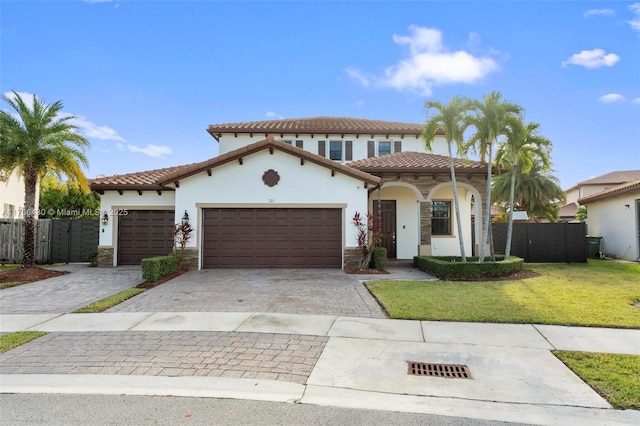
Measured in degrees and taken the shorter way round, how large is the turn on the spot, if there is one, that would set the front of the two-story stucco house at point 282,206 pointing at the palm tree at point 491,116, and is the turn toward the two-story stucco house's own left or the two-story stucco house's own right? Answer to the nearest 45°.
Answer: approximately 90° to the two-story stucco house's own left

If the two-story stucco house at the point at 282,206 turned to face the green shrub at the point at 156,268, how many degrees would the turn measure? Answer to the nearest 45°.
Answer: approximately 45° to its right

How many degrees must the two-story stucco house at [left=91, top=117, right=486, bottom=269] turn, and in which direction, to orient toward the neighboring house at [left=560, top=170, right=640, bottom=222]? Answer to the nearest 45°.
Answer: approximately 135° to its left

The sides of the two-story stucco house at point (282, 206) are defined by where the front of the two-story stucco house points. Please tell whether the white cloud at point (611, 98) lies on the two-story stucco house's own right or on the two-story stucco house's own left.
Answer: on the two-story stucco house's own left

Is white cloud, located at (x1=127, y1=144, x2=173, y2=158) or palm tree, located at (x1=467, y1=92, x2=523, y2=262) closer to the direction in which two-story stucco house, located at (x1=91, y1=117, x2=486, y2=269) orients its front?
the palm tree

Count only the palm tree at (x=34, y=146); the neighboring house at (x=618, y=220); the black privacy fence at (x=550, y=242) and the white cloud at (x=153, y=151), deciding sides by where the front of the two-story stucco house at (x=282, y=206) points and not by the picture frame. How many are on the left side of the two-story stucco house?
2

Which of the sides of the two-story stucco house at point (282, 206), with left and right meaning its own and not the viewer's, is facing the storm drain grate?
front

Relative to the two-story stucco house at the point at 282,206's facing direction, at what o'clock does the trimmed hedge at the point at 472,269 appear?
The trimmed hedge is roughly at 10 o'clock from the two-story stucco house.

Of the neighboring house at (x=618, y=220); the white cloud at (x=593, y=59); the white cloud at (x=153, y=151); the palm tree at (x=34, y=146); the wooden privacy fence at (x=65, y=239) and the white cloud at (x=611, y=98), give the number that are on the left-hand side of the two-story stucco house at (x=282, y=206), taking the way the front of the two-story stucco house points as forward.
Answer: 3

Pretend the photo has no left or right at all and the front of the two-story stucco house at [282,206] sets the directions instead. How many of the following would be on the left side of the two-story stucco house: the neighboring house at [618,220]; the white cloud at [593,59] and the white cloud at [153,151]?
2

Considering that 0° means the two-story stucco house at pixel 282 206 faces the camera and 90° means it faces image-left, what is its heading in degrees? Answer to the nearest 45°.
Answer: approximately 0°

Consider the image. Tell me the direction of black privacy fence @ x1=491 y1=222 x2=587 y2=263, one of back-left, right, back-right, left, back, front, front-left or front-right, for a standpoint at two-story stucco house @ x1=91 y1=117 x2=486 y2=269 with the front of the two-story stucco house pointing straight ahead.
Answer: left

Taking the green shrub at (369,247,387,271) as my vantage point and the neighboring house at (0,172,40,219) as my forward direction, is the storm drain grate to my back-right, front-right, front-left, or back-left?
back-left
